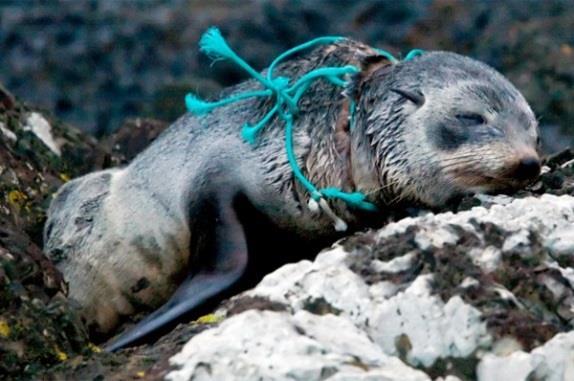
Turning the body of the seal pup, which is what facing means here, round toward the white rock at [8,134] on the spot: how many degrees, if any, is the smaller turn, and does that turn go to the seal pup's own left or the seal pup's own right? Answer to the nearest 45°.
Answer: approximately 135° to the seal pup's own left

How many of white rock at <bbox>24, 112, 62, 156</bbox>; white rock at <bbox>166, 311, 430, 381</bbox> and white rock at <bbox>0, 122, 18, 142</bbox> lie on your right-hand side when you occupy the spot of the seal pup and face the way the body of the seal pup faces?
1

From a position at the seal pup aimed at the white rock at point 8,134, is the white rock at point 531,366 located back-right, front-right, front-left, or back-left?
back-left

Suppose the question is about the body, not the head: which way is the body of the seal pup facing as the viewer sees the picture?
to the viewer's right

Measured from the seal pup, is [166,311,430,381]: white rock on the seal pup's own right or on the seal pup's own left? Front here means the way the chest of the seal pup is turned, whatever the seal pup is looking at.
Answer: on the seal pup's own right

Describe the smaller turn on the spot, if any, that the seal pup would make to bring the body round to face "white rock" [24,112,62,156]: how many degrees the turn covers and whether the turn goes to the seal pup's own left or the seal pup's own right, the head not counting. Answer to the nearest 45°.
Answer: approximately 135° to the seal pup's own left

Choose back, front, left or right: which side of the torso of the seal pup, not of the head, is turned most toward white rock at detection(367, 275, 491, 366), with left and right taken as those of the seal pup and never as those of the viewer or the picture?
right
